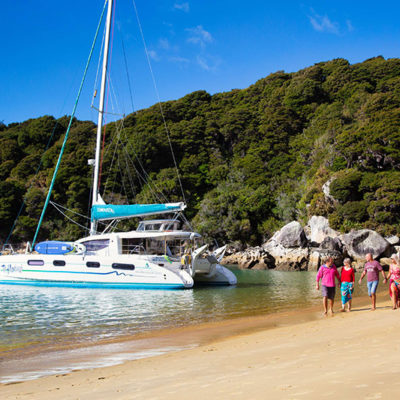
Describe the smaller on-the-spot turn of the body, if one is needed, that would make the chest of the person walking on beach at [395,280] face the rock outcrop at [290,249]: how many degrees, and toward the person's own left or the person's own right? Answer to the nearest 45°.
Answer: approximately 180°

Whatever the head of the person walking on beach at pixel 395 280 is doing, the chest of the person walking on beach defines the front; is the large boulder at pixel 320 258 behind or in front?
behind

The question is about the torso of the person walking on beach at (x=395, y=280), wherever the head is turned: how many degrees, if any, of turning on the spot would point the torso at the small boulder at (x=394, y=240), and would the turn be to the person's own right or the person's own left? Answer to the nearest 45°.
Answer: approximately 180°

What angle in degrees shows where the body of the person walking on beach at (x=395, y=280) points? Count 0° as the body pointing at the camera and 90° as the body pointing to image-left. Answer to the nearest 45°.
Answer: approximately 0°

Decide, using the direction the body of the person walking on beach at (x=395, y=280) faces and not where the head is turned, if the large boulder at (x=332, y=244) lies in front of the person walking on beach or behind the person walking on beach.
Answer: behind

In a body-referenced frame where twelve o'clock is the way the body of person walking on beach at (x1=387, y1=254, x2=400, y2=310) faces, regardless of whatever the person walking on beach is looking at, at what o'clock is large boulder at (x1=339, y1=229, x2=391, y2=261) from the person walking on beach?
The large boulder is roughly at 6 o'clock from the person walking on beach.

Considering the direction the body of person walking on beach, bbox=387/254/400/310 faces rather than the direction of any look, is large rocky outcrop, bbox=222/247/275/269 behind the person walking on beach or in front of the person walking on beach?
behind
